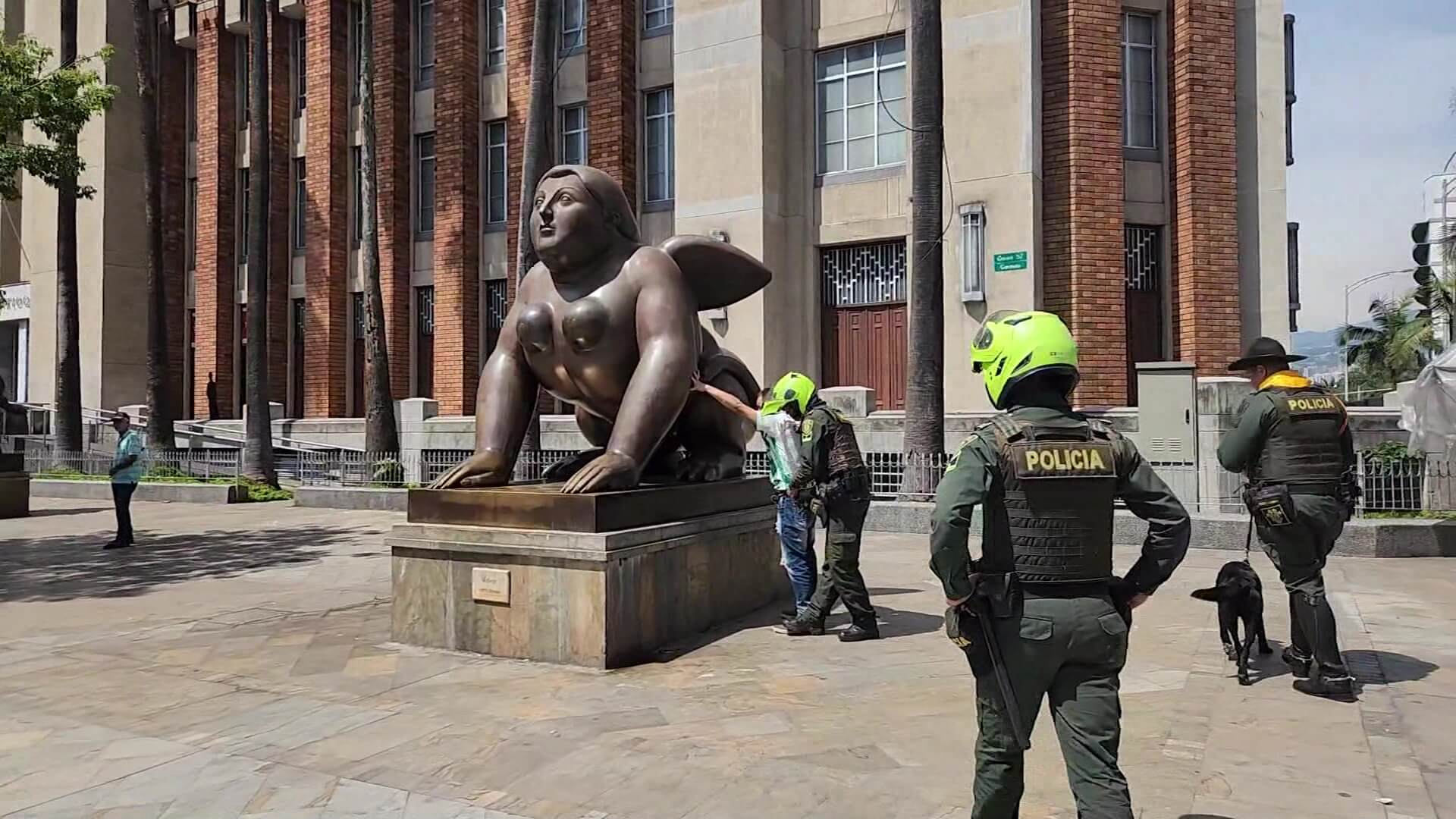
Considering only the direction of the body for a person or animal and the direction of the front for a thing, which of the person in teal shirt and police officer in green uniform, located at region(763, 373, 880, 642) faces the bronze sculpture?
the police officer in green uniform

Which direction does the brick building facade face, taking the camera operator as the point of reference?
facing the viewer and to the left of the viewer

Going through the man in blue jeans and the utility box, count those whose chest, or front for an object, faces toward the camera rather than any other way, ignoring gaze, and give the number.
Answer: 1

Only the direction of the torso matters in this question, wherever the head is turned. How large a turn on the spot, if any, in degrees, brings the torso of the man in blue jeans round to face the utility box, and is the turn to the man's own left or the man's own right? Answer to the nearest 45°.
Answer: approximately 135° to the man's own right

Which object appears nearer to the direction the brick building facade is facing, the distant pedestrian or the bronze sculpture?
the bronze sculpture

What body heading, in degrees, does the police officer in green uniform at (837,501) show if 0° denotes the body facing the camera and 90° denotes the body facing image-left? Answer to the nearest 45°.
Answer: approximately 90°

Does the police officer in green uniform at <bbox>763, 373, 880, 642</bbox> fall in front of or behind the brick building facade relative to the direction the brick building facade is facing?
in front

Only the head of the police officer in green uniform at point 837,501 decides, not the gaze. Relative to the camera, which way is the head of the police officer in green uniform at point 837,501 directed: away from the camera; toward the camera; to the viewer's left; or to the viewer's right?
to the viewer's left

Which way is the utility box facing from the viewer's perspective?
toward the camera

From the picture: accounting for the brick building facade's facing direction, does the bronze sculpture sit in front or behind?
in front

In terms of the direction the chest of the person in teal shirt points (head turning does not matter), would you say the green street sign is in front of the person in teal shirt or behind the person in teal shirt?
behind

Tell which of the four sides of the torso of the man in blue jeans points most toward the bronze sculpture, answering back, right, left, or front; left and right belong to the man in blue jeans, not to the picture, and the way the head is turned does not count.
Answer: front

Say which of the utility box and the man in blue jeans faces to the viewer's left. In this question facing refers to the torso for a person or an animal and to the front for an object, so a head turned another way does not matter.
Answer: the man in blue jeans

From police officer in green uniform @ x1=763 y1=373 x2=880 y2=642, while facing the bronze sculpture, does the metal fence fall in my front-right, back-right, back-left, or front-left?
front-right
